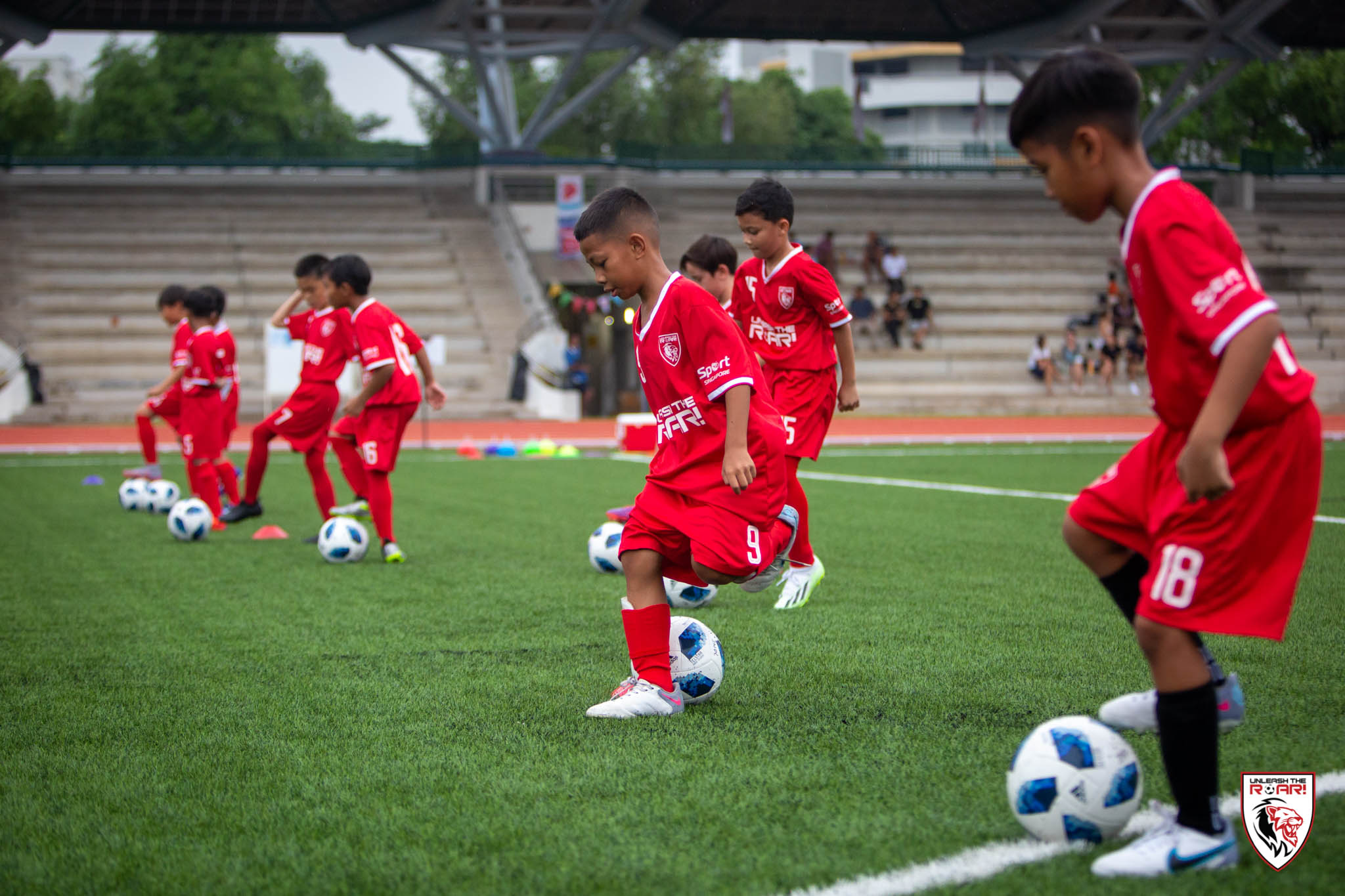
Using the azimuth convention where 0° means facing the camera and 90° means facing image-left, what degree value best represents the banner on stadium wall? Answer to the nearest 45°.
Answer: approximately 0°

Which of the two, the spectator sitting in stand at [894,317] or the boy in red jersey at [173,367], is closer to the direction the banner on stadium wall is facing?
the boy in red jersey

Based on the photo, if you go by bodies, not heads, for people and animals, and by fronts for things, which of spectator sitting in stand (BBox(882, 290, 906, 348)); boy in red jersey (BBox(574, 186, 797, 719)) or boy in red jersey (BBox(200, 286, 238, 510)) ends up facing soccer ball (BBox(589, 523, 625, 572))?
the spectator sitting in stand

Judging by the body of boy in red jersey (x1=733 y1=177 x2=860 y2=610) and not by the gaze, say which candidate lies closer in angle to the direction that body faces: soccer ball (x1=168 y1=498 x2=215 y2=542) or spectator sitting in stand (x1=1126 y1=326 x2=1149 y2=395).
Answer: the soccer ball

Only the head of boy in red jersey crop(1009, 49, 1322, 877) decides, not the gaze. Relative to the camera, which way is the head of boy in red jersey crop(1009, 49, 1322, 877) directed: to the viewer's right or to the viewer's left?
to the viewer's left

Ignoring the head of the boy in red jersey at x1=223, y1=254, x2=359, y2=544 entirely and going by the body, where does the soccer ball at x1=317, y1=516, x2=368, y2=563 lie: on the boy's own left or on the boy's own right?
on the boy's own left

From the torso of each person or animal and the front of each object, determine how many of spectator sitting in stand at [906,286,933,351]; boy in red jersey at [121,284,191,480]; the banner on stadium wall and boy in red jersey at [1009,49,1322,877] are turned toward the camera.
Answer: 2

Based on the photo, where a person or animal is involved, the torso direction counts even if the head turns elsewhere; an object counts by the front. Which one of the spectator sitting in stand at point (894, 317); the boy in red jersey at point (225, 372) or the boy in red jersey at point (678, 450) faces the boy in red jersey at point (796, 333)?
the spectator sitting in stand

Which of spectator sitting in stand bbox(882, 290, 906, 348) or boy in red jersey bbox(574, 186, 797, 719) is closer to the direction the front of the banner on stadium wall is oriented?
the boy in red jersey
